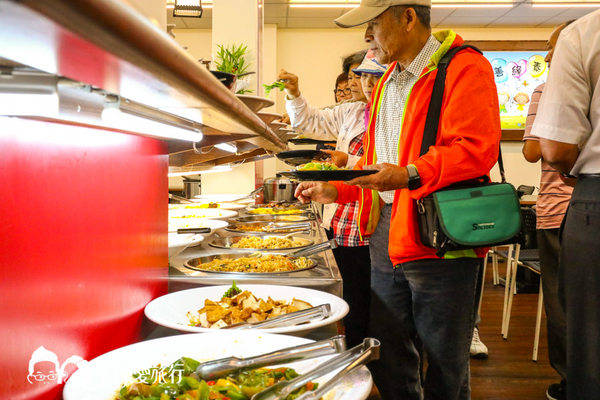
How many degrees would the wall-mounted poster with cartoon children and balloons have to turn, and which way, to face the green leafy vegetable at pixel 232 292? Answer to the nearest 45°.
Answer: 0° — it already faces it

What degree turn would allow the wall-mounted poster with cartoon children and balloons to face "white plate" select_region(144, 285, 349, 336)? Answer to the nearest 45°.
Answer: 0° — it already faces it

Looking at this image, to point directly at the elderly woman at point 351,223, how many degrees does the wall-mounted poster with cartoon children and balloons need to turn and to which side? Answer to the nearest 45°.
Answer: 0° — it already faces them

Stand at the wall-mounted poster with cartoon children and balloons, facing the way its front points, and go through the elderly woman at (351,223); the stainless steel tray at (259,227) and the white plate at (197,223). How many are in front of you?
3

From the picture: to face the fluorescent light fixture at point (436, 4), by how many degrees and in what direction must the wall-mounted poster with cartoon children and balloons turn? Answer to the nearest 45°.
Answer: approximately 45° to its right

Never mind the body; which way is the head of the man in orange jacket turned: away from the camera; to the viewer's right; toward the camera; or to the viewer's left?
to the viewer's left

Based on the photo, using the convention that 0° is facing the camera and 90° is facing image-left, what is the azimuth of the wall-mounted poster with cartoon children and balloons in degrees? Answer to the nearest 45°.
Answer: approximately 0°

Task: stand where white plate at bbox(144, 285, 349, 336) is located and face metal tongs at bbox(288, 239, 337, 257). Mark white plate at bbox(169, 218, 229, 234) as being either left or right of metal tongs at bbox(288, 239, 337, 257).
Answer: left

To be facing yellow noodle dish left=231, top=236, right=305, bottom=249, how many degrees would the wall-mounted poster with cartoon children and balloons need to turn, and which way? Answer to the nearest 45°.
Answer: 0° — it already faces it

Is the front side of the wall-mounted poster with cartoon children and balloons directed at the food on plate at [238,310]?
yes

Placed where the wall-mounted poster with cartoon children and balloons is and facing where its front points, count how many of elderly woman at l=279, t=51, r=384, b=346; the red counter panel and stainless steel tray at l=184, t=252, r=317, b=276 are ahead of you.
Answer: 3
